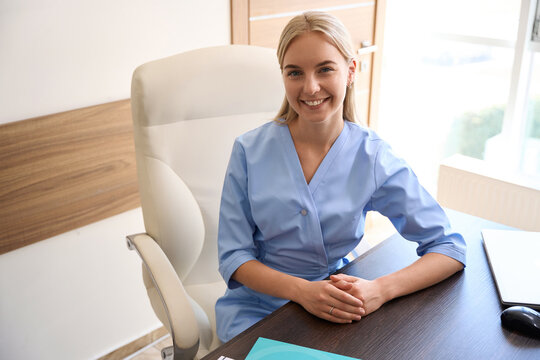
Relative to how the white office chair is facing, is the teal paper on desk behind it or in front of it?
in front

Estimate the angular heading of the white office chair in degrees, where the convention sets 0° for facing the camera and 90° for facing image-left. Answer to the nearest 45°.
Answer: approximately 315°

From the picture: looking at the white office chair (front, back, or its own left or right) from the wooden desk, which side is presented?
front

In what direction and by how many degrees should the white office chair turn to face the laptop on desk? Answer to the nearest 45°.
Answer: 0° — it already faces it

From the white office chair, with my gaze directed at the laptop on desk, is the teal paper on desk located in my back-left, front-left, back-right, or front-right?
front-right

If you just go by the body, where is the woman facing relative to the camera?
toward the camera
